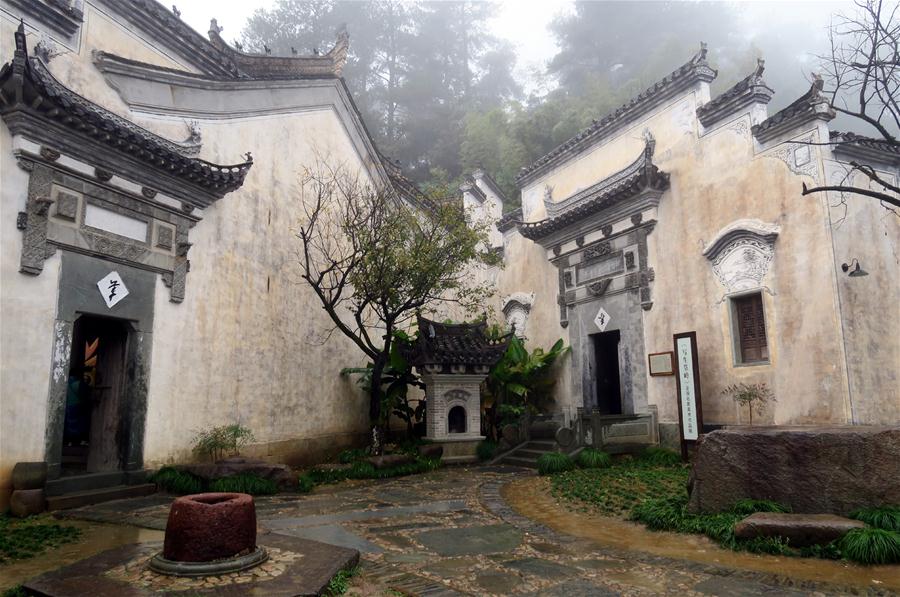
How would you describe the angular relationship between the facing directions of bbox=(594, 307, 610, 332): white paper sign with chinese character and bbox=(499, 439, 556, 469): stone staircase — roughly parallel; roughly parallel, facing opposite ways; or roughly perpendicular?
roughly parallel

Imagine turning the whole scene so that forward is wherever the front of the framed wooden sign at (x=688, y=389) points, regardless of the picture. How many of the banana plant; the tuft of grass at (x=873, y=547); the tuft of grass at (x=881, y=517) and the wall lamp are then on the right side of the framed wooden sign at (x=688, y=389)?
1

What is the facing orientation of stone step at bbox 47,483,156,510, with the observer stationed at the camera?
facing the viewer and to the right of the viewer

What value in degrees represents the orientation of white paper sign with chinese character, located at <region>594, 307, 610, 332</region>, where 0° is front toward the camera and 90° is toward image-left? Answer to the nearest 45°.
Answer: approximately 45°

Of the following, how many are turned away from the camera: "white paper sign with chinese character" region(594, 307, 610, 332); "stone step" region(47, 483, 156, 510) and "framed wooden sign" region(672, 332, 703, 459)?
0

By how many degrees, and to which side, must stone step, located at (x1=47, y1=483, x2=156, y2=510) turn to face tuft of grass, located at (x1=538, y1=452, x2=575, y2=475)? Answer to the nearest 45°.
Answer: approximately 45° to its left

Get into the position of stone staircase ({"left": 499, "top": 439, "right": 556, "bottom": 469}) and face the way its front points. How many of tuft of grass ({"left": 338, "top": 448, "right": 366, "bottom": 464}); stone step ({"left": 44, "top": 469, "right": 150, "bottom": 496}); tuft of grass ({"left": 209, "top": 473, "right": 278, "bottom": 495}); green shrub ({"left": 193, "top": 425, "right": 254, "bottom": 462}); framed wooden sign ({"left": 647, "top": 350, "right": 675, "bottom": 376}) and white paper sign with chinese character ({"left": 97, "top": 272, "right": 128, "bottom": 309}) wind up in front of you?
5

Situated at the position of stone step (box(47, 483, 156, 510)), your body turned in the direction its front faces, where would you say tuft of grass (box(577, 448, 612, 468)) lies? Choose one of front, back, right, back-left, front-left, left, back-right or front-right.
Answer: front-left

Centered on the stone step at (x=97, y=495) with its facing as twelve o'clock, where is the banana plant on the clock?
The banana plant is roughly at 10 o'clock from the stone step.

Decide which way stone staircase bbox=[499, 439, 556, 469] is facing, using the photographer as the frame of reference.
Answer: facing the viewer and to the left of the viewer

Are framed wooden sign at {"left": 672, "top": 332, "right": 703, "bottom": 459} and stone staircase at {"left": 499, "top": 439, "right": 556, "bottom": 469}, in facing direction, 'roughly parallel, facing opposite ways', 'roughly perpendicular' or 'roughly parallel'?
roughly parallel

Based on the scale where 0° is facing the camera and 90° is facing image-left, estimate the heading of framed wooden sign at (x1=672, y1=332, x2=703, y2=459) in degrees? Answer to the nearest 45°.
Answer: approximately 45°

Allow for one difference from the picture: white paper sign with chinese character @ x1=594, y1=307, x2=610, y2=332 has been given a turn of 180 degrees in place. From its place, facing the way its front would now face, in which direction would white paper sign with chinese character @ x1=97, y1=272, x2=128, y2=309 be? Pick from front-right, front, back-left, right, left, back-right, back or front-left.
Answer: back

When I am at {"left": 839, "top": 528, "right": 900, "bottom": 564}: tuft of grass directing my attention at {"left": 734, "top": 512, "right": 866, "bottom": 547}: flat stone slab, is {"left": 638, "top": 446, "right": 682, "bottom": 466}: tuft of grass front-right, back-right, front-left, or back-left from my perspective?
front-right

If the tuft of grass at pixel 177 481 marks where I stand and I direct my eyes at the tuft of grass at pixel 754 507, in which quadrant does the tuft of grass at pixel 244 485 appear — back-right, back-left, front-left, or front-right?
front-left

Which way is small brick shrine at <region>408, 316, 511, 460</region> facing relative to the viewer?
toward the camera

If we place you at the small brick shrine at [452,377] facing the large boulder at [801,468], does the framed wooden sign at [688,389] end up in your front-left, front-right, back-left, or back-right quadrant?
front-left
